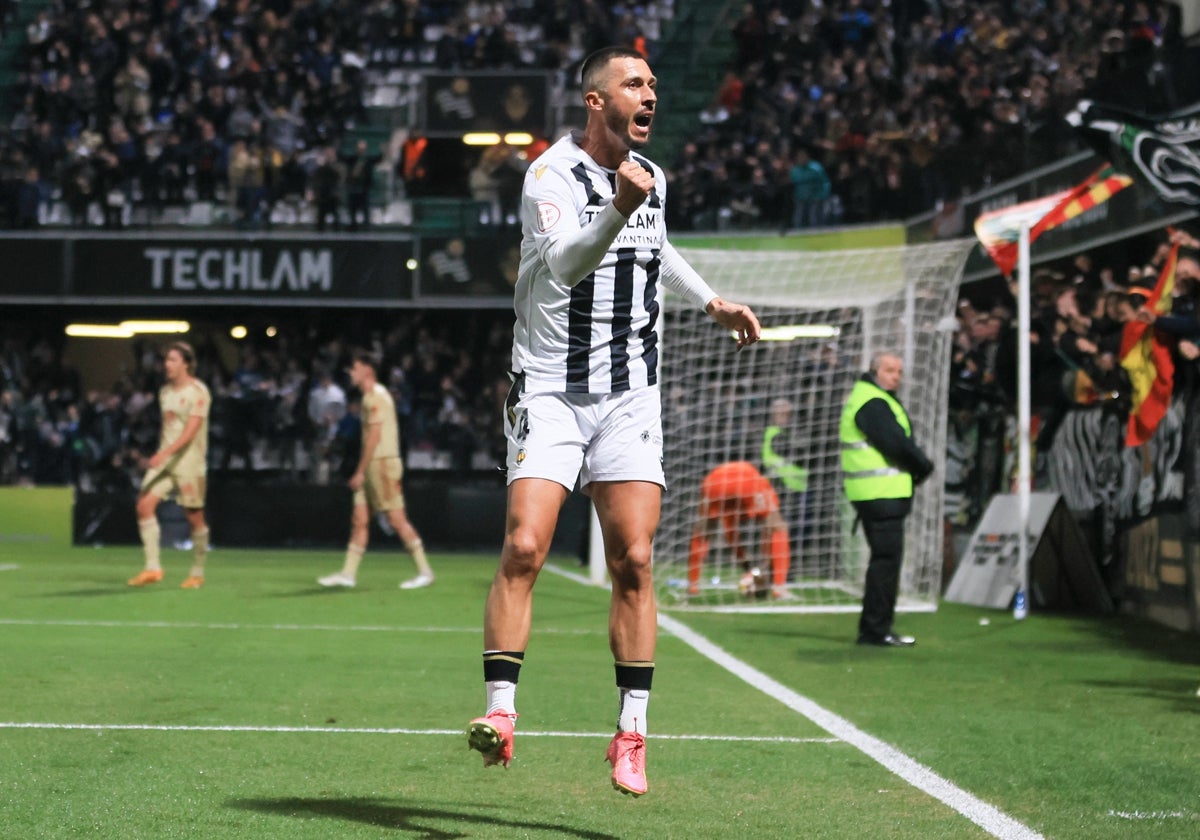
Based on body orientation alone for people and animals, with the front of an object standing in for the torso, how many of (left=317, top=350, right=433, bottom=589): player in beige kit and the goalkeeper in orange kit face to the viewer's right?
0

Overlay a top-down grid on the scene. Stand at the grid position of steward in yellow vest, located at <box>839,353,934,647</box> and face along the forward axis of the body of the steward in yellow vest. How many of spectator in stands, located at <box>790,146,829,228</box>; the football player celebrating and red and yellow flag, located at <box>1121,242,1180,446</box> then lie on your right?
1

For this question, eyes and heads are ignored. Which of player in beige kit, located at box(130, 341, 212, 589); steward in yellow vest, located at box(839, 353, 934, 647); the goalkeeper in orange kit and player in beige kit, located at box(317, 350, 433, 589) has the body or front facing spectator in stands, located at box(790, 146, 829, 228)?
the goalkeeper in orange kit

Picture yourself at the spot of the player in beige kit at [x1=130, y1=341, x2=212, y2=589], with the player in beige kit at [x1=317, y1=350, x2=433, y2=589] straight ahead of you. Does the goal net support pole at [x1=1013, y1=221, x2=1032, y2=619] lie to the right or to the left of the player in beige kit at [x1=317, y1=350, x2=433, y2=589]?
right

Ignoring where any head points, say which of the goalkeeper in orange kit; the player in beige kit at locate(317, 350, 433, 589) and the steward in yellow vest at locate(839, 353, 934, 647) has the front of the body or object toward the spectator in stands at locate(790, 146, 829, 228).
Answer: the goalkeeper in orange kit

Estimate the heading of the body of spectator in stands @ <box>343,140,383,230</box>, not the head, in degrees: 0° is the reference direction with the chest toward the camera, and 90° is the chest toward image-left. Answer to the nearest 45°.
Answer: approximately 0°

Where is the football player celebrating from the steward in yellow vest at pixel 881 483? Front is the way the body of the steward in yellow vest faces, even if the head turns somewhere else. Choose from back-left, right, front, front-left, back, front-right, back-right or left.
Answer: right

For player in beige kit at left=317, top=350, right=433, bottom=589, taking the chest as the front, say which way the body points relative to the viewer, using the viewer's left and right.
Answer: facing to the left of the viewer

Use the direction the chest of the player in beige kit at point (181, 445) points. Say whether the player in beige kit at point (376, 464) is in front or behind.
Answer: behind

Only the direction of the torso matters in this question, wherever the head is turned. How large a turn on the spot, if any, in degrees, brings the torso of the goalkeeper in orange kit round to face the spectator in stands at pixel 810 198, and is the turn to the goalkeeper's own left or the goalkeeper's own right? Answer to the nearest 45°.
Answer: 0° — they already face them

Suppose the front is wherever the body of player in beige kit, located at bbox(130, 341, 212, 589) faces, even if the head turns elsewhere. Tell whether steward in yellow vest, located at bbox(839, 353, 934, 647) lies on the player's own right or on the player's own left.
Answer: on the player's own left

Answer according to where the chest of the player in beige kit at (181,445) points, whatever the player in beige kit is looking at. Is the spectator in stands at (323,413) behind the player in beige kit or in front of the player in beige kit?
behind
